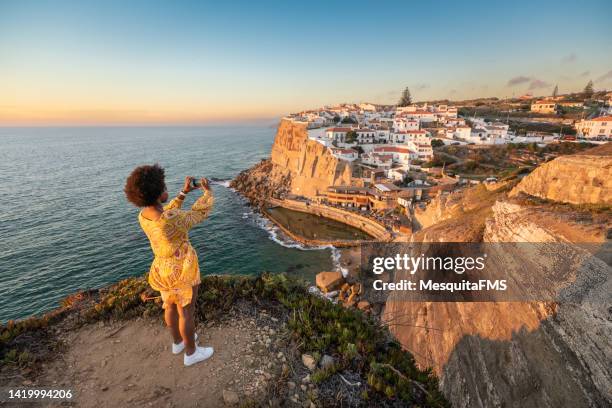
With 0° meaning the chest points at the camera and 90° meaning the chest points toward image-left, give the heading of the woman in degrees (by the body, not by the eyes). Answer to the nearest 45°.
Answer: approximately 225°

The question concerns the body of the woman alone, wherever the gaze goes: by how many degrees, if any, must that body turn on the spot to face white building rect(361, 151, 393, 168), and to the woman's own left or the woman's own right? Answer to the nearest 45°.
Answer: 0° — they already face it

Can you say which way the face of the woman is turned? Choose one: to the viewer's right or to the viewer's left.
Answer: to the viewer's right

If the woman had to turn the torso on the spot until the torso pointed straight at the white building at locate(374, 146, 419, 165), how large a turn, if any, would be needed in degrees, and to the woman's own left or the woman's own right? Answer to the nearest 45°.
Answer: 0° — they already face it

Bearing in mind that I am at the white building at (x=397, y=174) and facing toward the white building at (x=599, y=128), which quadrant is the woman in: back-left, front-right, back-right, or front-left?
back-right

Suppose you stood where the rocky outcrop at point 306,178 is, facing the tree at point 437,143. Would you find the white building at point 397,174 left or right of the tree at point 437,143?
right
